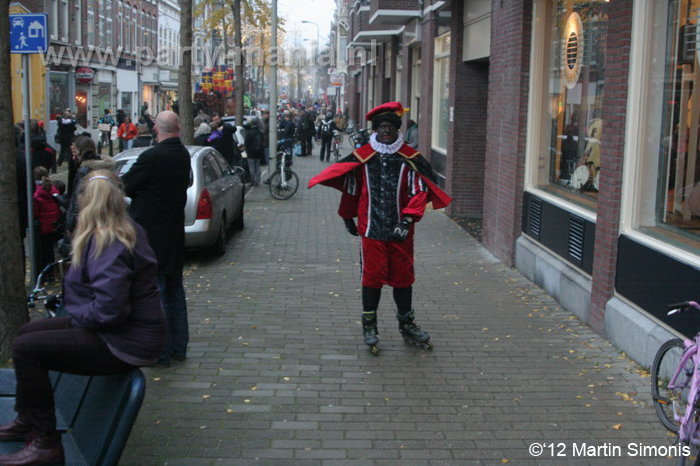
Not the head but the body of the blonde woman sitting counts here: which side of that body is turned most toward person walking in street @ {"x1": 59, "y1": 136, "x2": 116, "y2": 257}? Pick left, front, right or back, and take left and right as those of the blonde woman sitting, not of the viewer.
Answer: right

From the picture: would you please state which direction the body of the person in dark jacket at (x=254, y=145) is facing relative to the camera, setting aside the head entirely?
away from the camera

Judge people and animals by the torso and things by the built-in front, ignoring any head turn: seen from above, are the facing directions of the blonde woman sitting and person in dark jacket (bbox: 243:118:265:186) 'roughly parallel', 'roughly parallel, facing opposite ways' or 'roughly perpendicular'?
roughly perpendicular

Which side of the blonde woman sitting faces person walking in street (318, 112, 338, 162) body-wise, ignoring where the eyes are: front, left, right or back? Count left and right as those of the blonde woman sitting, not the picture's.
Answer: right

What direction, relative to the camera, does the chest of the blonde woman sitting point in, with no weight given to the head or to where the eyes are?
to the viewer's left

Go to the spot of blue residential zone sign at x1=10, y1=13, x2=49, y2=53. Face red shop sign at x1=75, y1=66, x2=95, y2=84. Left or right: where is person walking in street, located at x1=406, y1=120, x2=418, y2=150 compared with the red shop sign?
right

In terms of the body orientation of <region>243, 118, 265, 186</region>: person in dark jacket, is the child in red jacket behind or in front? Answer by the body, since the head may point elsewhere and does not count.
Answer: behind

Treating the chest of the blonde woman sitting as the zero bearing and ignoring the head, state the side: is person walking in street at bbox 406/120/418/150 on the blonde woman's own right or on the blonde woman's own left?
on the blonde woman's own right

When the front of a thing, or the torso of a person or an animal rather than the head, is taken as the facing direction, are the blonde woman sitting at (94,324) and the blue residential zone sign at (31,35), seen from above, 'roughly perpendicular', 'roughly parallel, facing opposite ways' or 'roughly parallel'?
roughly perpendicular

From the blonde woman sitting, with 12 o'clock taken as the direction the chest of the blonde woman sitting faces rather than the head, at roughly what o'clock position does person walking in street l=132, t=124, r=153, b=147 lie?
The person walking in street is roughly at 3 o'clock from the blonde woman sitting.
